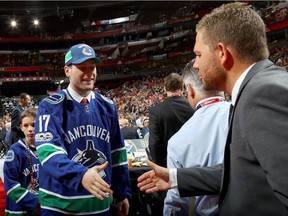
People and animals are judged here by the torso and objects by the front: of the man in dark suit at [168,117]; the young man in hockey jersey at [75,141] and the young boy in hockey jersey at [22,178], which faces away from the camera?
the man in dark suit

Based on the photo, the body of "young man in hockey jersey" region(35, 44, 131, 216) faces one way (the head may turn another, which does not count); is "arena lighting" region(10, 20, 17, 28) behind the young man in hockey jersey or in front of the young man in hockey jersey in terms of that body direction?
behind

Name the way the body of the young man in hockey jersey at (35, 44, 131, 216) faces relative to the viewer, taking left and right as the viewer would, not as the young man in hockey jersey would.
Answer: facing the viewer and to the right of the viewer

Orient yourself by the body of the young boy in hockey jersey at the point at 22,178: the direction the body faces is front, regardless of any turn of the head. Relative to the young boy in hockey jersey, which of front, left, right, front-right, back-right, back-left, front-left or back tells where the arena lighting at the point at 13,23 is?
back-left

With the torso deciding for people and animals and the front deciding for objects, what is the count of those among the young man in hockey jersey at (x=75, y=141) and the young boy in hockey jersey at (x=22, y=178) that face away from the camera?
0

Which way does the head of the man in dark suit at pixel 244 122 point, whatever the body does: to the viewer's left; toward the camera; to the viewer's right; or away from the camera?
to the viewer's left

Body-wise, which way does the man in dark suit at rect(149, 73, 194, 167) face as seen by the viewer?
away from the camera

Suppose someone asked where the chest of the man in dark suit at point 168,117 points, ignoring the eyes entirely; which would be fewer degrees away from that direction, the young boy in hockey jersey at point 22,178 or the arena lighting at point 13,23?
the arena lighting

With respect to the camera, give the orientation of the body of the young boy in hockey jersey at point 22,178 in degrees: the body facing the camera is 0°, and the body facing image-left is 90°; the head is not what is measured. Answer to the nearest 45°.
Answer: approximately 315°

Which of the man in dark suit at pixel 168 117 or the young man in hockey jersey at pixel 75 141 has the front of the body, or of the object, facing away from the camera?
the man in dark suit
